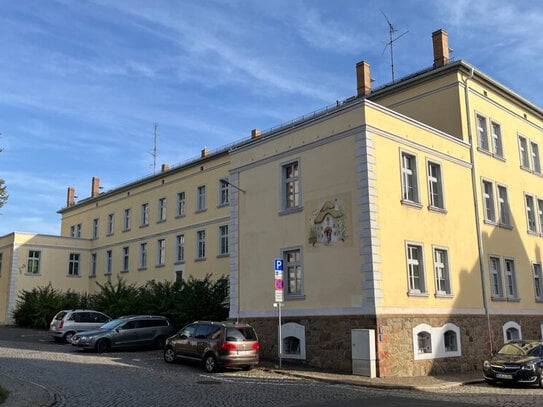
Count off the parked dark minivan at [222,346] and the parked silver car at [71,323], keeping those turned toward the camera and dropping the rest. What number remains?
0

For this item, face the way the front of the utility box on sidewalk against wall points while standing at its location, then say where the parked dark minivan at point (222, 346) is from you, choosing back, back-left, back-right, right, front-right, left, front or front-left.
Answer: front-right

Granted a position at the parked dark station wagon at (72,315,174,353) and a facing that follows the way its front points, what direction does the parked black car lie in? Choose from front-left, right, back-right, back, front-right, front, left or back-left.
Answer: left

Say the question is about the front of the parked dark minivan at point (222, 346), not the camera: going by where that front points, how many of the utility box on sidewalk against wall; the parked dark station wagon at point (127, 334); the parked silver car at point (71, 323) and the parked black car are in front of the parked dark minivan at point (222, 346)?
2

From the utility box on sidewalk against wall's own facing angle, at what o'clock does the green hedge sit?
The green hedge is roughly at 3 o'clock from the utility box on sidewalk against wall.

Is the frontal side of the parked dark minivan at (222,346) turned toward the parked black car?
no

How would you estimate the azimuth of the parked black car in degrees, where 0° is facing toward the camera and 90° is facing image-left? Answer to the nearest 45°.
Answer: approximately 45°

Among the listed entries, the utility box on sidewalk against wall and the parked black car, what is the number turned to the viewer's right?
0

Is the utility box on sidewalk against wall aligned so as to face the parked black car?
no

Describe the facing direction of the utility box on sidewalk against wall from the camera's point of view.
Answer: facing the viewer and to the left of the viewer

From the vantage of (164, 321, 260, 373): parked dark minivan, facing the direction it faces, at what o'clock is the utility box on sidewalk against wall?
The utility box on sidewalk against wall is roughly at 5 o'clock from the parked dark minivan.

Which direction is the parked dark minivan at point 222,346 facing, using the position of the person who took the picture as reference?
facing away from the viewer and to the left of the viewer

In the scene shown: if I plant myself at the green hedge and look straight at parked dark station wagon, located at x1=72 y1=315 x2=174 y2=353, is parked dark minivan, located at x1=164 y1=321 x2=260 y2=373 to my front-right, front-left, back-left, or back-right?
front-left
